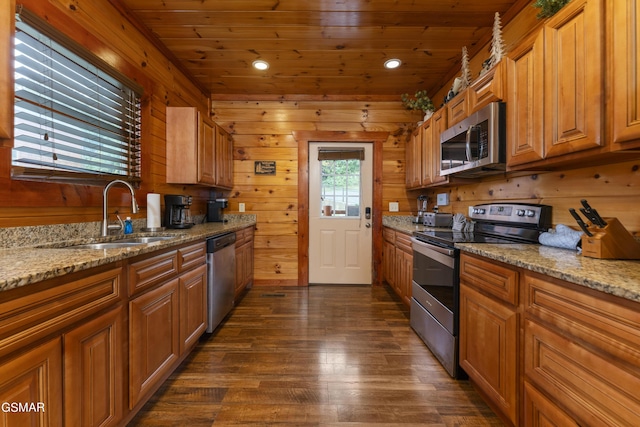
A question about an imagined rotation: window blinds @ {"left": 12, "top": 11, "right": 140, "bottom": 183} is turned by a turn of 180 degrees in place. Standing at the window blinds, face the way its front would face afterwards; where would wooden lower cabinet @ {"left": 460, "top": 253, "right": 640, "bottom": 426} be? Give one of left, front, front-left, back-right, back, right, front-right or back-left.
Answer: back

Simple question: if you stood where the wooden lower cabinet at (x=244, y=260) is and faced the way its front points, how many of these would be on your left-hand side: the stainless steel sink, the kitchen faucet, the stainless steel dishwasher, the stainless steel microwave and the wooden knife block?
0

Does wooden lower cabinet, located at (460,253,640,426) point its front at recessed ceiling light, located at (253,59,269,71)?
no

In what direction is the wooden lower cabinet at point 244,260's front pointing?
to the viewer's right

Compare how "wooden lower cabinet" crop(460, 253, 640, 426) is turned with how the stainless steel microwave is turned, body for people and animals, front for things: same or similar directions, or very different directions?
same or similar directions

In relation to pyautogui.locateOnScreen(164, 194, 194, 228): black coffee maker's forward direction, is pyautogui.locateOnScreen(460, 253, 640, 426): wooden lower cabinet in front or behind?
in front

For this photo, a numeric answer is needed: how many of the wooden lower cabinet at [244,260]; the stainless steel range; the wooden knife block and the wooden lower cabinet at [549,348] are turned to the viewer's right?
1

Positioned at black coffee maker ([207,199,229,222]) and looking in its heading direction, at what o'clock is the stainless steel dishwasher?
The stainless steel dishwasher is roughly at 3 o'clock from the black coffee maker.

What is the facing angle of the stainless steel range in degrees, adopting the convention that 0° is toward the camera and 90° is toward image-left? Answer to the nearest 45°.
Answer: approximately 45°

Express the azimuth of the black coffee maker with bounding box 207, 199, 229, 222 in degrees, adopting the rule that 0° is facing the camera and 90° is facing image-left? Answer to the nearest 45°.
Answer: approximately 270°

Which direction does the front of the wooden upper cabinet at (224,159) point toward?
to the viewer's right

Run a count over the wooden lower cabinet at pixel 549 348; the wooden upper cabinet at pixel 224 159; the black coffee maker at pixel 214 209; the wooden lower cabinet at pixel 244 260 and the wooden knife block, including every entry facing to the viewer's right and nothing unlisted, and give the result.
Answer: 3

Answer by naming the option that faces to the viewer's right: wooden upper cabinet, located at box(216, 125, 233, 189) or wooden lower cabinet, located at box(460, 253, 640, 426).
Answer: the wooden upper cabinet

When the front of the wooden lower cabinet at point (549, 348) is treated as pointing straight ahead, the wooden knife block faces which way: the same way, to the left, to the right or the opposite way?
the same way

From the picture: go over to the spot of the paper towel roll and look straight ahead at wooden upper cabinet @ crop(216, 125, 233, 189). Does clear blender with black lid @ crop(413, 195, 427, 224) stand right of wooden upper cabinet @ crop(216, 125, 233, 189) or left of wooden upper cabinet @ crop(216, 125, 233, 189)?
right

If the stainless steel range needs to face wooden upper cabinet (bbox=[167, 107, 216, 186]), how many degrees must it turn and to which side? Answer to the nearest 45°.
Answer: approximately 45° to its right
